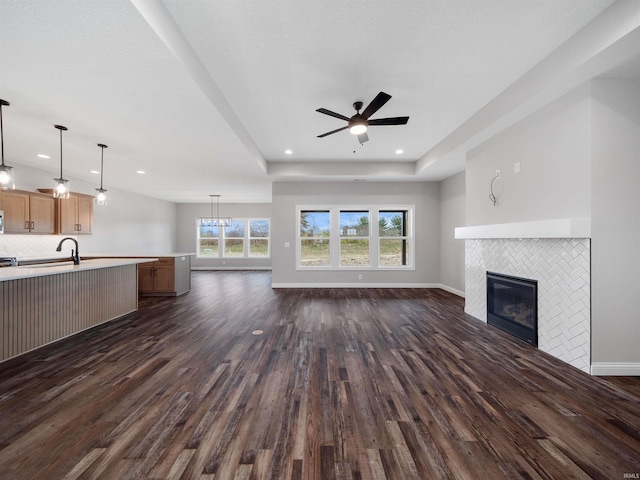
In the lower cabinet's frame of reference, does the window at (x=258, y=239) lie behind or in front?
behind

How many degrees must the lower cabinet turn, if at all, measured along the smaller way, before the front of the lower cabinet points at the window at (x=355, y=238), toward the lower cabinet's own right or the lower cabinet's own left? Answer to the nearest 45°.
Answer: approximately 135° to the lower cabinet's own left

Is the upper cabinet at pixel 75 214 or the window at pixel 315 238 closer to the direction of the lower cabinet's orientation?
the upper cabinet

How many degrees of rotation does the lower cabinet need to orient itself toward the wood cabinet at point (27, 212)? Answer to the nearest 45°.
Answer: approximately 45° to its right

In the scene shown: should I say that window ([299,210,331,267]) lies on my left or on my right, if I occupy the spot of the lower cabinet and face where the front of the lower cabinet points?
on my left

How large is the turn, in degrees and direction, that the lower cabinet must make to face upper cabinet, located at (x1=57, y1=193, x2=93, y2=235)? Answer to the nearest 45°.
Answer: approximately 90° to its right

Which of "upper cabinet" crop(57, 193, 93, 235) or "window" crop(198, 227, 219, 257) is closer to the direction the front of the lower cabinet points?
the upper cabinet

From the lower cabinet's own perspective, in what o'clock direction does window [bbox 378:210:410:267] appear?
The window is roughly at 8 o'clock from the lower cabinet.

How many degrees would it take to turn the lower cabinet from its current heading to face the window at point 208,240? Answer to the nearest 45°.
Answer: approximately 135° to its right

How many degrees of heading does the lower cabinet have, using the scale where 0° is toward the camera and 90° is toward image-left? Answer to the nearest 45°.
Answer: approximately 45°

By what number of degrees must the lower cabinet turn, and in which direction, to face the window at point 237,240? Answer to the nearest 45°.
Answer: approximately 180°
